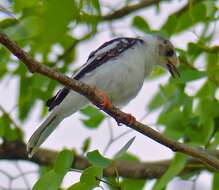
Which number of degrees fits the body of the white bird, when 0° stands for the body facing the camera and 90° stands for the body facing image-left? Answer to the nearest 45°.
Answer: approximately 270°
